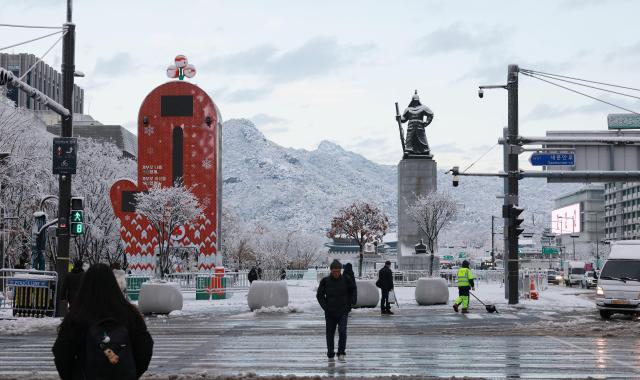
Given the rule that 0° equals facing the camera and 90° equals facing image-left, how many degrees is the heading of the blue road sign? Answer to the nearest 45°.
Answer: approximately 0°

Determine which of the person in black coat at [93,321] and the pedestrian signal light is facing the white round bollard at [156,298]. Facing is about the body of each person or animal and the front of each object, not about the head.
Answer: the person in black coat

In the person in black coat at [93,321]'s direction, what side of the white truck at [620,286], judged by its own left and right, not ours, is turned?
front

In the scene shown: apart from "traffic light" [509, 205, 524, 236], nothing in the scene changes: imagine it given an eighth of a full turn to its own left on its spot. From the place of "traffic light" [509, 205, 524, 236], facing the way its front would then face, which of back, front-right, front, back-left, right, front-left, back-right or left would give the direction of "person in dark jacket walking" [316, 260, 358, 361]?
back-right

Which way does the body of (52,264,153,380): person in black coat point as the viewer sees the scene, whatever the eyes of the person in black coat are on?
away from the camera

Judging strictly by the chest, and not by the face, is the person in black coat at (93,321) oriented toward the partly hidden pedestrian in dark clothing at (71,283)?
yes

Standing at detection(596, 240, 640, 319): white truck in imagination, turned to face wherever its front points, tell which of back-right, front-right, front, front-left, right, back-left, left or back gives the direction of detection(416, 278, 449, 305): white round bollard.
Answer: back-right

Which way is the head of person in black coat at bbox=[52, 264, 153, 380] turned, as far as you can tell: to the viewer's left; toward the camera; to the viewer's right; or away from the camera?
away from the camera

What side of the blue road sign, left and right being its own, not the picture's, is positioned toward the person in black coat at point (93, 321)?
front

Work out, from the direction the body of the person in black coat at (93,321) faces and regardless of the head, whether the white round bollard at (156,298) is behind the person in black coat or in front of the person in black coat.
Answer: in front

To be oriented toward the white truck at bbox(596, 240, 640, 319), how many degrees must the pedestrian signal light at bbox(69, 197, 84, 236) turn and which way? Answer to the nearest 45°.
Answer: approximately 90° to its left

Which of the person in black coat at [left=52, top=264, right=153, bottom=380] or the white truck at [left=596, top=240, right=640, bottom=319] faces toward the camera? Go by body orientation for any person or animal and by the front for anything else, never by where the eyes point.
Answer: the white truck

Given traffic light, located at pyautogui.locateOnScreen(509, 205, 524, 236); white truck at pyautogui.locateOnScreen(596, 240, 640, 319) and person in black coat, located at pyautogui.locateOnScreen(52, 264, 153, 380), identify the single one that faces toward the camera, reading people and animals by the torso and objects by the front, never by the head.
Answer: the white truck

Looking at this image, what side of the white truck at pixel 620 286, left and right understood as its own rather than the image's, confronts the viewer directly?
front
